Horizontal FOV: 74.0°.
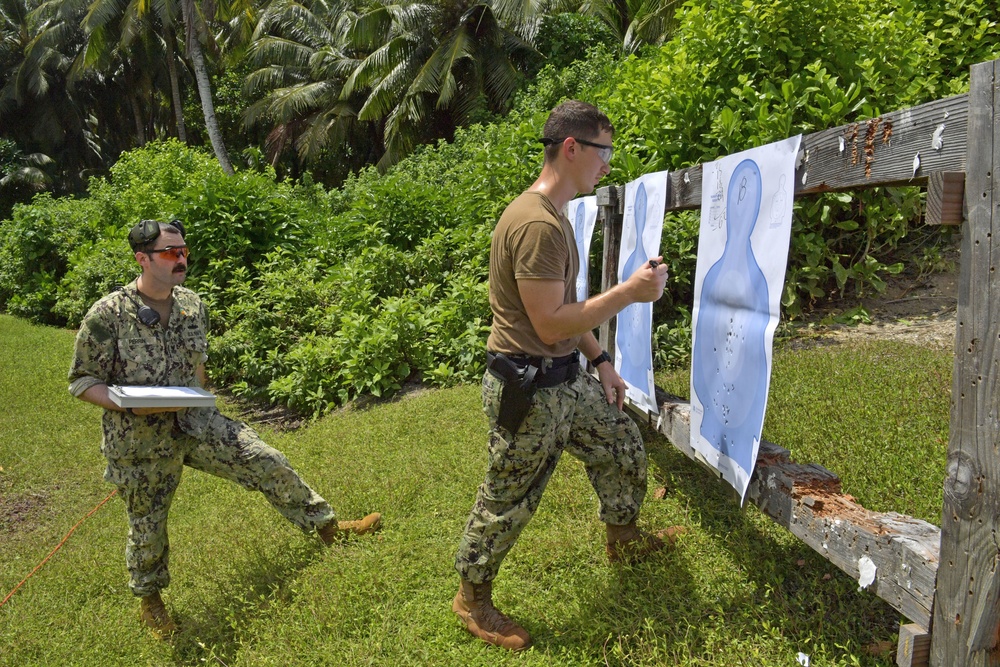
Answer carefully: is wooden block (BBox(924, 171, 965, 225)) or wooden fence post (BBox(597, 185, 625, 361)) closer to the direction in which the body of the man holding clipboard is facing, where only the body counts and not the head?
the wooden block

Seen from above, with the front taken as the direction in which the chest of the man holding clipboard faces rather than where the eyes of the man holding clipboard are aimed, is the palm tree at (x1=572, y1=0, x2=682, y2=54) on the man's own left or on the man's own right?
on the man's own left

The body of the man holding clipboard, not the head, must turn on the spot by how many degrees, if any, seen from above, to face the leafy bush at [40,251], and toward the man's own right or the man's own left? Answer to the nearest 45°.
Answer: approximately 135° to the man's own left

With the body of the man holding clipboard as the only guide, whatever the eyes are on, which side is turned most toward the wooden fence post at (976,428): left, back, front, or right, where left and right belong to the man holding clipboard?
front

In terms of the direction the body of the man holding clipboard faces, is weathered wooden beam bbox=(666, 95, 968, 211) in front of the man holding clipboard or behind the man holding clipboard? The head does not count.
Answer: in front

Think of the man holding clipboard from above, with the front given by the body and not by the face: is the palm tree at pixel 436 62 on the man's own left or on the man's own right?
on the man's own left

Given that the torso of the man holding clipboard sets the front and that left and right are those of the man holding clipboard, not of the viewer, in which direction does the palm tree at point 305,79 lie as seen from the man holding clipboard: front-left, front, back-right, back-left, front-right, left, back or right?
back-left

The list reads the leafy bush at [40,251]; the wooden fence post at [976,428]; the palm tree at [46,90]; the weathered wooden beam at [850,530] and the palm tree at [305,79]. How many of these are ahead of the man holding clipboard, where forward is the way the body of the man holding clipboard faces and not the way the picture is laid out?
2

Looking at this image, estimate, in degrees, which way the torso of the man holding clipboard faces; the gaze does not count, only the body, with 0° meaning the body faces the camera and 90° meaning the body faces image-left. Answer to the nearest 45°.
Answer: approximately 315°

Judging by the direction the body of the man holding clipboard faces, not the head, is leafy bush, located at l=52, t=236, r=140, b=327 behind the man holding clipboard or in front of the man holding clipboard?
behind

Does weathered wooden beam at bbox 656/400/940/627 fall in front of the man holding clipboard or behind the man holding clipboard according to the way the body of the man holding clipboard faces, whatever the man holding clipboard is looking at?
in front

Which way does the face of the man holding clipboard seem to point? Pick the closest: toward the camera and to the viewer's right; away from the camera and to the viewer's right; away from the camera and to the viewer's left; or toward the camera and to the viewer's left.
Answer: toward the camera and to the viewer's right

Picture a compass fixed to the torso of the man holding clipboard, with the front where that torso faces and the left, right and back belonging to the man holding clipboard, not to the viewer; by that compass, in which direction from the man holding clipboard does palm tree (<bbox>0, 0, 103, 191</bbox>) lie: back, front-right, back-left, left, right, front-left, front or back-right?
back-left

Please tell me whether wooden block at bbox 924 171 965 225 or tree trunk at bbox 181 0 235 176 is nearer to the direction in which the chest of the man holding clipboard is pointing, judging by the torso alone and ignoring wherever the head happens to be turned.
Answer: the wooden block

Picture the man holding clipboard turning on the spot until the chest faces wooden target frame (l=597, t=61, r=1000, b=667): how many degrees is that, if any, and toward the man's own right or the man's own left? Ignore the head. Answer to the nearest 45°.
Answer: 0° — they already face it

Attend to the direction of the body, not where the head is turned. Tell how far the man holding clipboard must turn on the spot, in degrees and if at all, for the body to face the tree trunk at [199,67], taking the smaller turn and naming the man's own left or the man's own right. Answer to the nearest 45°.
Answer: approximately 135° to the man's own left

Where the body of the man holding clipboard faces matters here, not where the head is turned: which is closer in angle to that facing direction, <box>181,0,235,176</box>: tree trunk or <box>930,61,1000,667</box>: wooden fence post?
the wooden fence post

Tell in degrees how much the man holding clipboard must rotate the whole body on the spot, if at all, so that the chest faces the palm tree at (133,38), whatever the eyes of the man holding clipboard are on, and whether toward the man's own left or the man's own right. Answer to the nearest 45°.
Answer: approximately 135° to the man's own left

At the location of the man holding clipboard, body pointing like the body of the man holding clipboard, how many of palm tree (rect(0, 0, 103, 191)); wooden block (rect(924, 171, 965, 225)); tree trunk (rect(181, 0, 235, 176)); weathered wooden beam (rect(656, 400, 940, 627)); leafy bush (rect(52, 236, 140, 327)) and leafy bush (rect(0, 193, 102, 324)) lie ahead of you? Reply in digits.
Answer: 2
